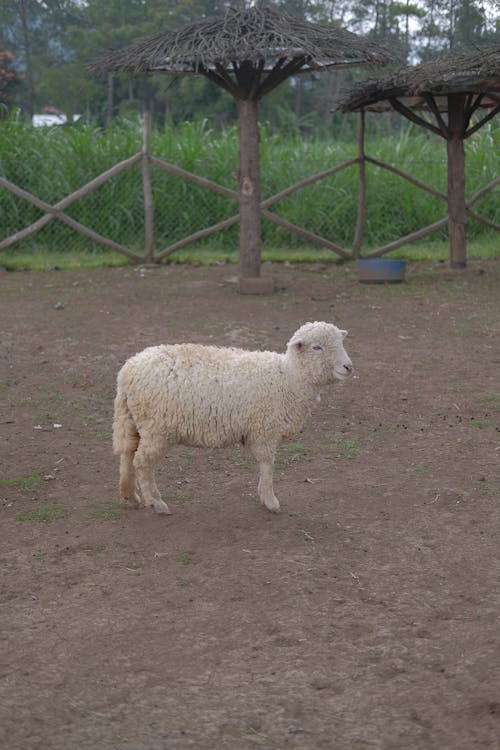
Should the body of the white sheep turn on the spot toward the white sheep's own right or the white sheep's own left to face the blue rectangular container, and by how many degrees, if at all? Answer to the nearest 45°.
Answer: approximately 90° to the white sheep's own left

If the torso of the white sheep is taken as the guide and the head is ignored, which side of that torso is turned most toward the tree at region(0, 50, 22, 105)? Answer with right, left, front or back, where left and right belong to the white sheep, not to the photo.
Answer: left

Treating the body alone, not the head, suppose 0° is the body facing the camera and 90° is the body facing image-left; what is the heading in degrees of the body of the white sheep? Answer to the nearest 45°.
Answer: approximately 270°

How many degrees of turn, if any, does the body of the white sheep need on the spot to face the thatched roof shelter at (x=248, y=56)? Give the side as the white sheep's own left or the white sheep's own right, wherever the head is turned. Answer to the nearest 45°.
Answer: approximately 90° to the white sheep's own left

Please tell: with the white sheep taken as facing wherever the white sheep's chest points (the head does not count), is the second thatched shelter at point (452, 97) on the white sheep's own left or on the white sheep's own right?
on the white sheep's own left

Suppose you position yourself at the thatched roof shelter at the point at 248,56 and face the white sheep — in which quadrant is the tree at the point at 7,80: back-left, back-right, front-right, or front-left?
back-right
